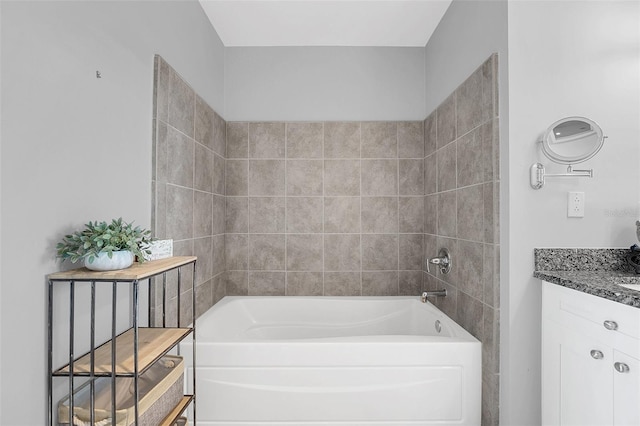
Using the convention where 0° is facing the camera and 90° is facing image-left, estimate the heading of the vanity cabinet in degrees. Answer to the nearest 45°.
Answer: approximately 45°

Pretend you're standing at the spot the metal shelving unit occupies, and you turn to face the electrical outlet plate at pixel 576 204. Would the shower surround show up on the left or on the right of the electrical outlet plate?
left

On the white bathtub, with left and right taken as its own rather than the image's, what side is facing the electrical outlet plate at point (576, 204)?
left

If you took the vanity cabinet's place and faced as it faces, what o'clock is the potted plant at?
The potted plant is roughly at 12 o'clock from the vanity cabinet.

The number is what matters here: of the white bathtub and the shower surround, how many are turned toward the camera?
2
